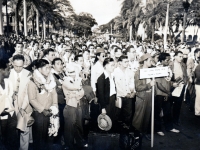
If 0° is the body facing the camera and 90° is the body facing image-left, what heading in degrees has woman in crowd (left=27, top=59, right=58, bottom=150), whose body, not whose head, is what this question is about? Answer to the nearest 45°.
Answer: approximately 315°

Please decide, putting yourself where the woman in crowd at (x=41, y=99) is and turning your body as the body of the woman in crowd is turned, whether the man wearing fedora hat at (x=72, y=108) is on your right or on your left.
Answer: on your left
